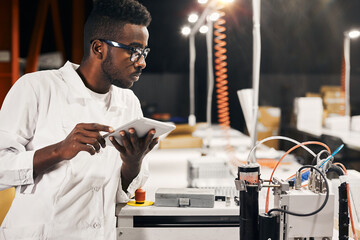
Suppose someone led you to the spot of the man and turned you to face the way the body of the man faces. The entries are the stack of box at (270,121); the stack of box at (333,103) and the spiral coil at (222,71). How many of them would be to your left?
3

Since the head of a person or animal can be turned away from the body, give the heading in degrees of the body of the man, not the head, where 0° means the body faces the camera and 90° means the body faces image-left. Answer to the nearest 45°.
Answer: approximately 315°

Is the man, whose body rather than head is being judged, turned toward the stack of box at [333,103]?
no

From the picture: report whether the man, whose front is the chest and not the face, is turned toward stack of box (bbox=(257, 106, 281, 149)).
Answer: no

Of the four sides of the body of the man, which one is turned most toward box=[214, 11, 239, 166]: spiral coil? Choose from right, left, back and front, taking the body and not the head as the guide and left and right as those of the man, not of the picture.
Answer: left

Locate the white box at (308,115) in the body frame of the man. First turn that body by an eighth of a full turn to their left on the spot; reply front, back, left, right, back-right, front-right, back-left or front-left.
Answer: front-left
